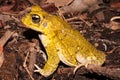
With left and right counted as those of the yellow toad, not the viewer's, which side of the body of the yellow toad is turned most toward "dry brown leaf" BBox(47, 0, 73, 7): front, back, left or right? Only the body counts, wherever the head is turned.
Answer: right

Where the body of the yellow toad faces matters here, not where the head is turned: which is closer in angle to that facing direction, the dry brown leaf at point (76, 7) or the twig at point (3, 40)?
the twig

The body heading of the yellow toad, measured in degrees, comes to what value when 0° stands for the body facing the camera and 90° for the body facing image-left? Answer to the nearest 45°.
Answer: approximately 90°

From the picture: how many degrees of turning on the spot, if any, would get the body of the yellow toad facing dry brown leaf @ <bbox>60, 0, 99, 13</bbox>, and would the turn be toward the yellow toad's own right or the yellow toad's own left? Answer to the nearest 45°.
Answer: approximately 90° to the yellow toad's own right

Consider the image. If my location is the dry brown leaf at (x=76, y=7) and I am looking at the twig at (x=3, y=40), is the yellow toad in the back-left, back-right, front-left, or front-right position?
front-left

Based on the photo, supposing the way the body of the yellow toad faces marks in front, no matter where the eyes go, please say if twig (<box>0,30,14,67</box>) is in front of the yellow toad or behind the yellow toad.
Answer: in front

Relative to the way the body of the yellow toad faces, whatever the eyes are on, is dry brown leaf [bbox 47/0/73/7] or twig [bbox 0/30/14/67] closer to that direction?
the twig
